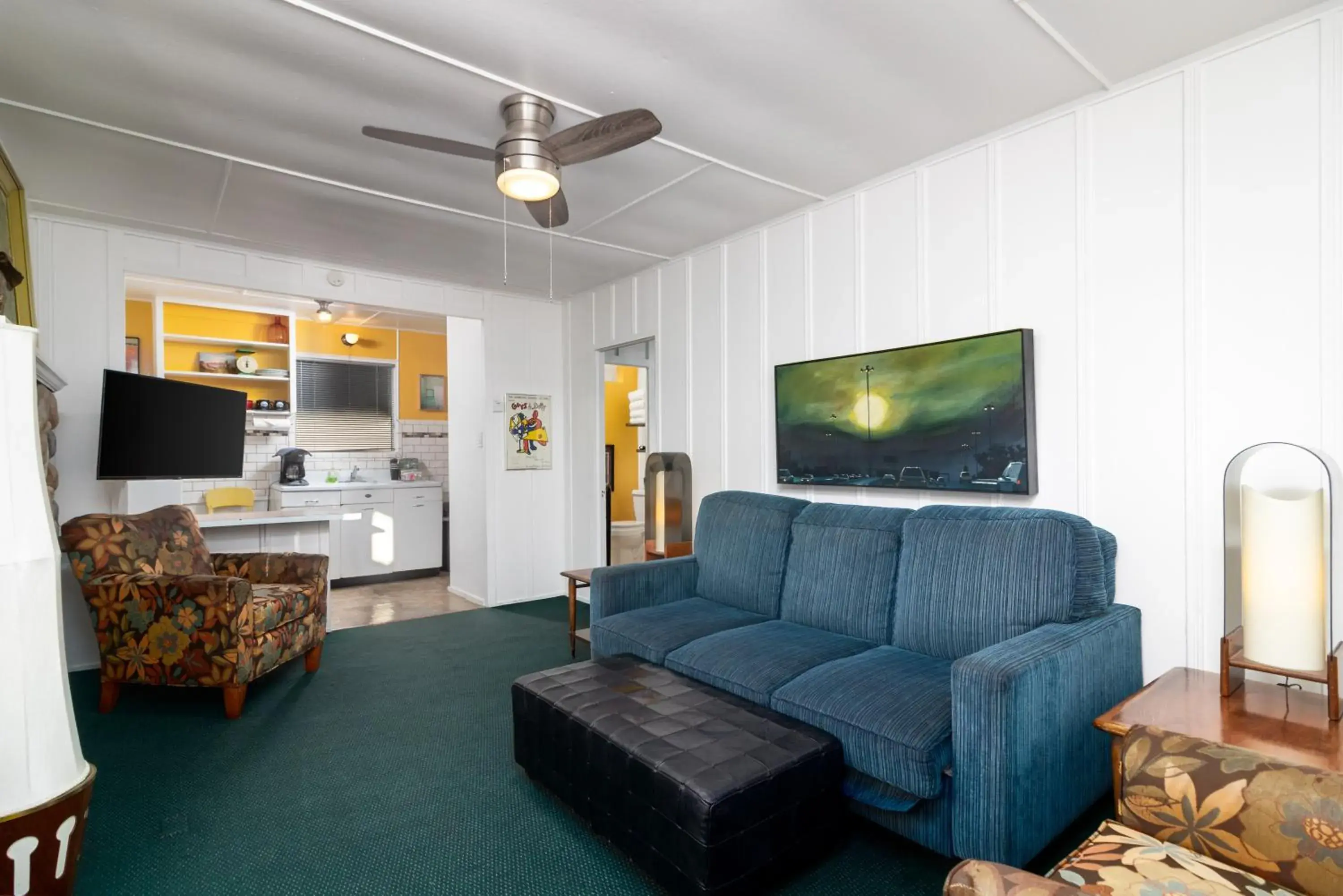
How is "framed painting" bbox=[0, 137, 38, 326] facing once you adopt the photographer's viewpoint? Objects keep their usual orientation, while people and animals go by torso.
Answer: facing to the right of the viewer

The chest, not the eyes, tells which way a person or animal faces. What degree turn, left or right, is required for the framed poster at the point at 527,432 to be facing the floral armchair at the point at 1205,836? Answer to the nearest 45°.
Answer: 0° — it already faces it

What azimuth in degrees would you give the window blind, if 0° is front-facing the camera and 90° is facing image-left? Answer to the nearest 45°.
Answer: approximately 0°

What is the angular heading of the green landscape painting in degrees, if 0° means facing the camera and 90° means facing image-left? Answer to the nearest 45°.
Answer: approximately 45°

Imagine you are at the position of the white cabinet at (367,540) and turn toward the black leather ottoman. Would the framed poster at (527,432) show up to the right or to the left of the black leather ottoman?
left

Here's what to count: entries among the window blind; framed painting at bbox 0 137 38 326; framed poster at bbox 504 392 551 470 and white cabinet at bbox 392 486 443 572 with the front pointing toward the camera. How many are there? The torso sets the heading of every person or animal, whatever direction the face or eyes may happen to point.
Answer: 3

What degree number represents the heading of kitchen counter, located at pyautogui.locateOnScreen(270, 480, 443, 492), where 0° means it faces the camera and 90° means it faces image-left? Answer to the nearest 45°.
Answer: approximately 0°

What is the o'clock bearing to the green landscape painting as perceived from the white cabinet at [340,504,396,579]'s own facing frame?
The green landscape painting is roughly at 11 o'clock from the white cabinet.

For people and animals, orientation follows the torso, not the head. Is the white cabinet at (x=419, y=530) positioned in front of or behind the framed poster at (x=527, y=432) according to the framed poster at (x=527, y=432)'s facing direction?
behind
